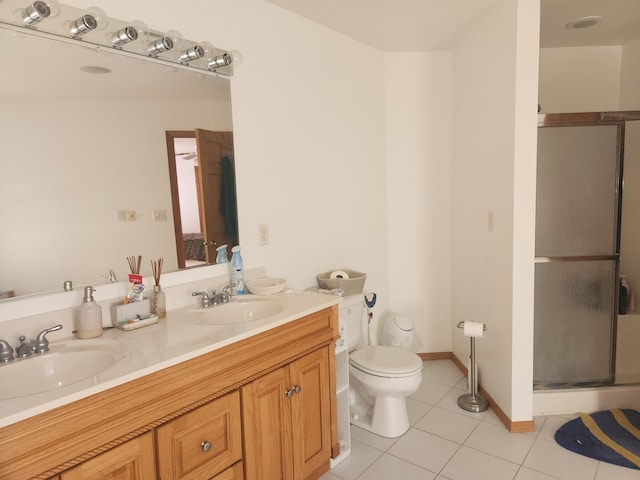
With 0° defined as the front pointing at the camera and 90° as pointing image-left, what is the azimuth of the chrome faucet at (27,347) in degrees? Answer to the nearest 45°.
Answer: approximately 315°

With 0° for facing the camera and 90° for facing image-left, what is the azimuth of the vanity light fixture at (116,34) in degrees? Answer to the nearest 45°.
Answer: approximately 315°

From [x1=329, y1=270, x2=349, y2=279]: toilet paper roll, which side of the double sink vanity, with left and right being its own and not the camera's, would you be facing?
left

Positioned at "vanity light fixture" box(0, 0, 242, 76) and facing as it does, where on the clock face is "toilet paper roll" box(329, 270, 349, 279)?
The toilet paper roll is roughly at 10 o'clock from the vanity light fixture.

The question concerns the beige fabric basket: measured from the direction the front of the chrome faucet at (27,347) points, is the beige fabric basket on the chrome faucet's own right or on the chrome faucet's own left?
on the chrome faucet's own left
